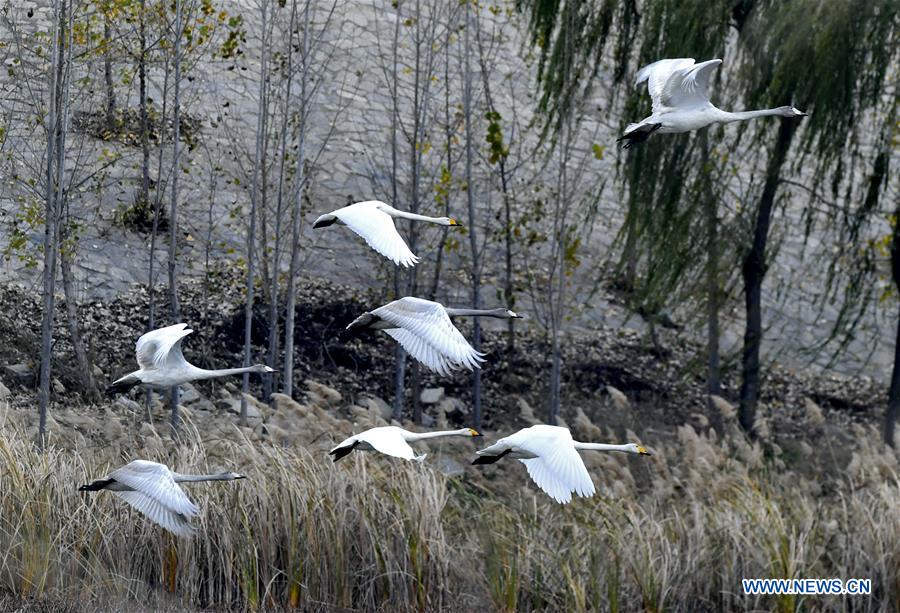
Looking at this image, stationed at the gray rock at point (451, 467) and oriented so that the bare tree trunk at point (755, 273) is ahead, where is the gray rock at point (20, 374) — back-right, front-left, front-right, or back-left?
back-left

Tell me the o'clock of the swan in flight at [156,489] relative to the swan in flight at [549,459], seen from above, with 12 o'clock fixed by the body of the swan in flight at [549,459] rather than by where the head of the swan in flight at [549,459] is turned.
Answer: the swan in flight at [156,489] is roughly at 6 o'clock from the swan in flight at [549,459].

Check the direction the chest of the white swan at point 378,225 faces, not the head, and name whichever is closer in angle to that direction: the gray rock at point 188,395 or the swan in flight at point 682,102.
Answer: the swan in flight

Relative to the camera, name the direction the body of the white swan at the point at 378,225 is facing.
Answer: to the viewer's right

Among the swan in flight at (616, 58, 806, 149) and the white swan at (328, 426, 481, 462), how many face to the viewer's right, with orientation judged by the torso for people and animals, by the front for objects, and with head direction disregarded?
2

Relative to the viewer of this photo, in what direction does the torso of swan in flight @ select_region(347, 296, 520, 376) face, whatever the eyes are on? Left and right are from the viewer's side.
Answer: facing to the right of the viewer

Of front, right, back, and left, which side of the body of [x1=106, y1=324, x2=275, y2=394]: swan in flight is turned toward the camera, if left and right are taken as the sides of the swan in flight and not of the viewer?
right

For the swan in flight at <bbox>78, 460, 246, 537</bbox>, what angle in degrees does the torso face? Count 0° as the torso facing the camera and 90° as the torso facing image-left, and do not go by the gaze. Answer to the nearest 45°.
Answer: approximately 270°

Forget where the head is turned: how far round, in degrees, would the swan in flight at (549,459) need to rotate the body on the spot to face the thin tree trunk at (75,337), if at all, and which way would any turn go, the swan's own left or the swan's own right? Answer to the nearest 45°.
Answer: approximately 135° to the swan's own left

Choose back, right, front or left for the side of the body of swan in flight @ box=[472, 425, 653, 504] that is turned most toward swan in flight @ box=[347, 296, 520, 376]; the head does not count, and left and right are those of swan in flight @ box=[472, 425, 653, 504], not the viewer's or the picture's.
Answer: back

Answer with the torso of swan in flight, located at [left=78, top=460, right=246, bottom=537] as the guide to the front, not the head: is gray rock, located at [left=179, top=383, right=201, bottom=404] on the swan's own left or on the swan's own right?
on the swan's own left

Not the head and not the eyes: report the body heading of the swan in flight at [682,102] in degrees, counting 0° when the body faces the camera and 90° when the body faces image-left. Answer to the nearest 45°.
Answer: approximately 270°

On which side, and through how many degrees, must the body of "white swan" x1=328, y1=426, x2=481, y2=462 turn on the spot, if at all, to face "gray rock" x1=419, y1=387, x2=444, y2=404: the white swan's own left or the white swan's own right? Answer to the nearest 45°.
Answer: approximately 90° to the white swan's own left

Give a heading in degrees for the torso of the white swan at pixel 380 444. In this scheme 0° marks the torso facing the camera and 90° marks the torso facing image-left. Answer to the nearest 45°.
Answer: approximately 270°

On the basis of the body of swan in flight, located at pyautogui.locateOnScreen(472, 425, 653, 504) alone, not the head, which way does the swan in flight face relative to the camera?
to the viewer's right
